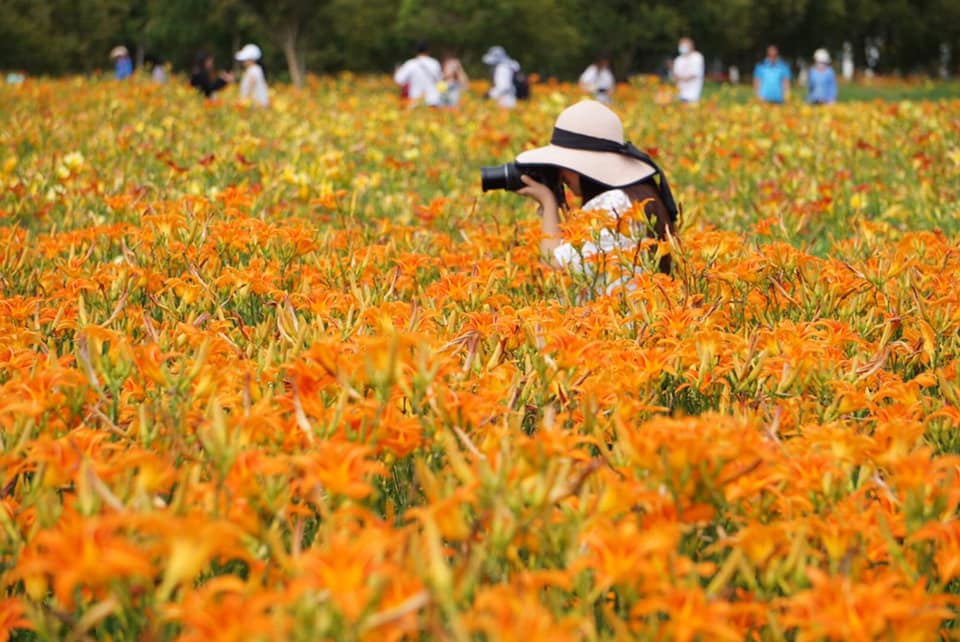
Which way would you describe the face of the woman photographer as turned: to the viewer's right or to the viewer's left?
to the viewer's left

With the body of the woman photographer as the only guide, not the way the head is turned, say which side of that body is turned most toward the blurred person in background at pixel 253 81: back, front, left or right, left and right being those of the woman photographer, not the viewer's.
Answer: right

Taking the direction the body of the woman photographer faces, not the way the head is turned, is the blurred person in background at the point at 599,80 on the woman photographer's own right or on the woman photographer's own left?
on the woman photographer's own right

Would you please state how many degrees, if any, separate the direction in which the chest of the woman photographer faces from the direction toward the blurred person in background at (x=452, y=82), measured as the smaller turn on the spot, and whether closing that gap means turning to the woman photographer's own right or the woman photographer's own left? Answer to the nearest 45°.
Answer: approximately 90° to the woman photographer's own right

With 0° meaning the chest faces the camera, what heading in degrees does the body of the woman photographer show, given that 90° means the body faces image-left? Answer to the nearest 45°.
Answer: approximately 90°

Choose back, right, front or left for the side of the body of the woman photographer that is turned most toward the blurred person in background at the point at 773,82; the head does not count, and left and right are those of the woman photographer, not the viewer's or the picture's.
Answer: right

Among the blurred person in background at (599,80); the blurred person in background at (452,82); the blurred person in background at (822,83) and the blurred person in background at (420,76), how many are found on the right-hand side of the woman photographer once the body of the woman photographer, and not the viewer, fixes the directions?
4

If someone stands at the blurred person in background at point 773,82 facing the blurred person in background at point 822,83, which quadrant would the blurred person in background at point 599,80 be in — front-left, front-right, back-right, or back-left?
back-left
